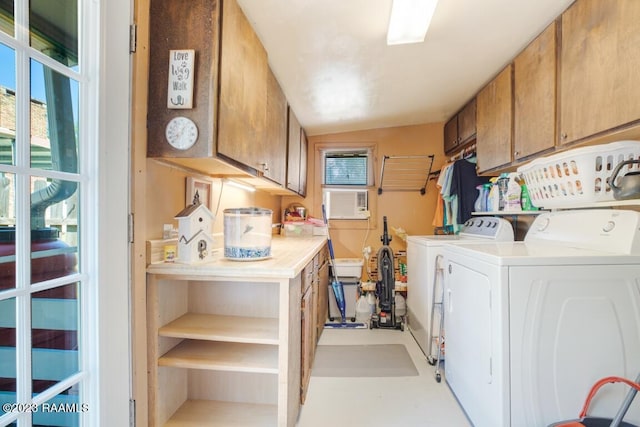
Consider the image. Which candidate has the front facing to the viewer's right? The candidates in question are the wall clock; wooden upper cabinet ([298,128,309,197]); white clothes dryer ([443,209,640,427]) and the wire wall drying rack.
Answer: the wooden upper cabinet

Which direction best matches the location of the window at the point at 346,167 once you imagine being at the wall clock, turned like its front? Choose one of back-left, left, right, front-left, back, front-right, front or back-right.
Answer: back-left

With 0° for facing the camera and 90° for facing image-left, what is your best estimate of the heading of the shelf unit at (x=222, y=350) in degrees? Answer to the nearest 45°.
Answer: approximately 0°

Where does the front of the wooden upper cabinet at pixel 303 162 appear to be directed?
to the viewer's right

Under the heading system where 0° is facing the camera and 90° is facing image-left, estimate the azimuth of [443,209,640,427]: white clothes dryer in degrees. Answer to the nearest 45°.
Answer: approximately 45°

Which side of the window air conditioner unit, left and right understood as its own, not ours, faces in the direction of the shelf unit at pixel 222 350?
front

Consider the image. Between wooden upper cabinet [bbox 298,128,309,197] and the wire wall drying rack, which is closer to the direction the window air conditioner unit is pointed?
the wooden upper cabinet

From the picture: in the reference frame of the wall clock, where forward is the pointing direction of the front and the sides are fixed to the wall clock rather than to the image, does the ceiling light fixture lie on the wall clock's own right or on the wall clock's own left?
on the wall clock's own left

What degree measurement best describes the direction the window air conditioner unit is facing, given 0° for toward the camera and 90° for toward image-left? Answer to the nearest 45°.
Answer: approximately 0°

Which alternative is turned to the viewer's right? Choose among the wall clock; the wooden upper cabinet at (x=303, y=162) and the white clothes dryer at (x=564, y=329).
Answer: the wooden upper cabinet

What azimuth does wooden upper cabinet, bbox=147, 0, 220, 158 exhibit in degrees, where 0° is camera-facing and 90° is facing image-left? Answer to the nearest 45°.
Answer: approximately 270°
